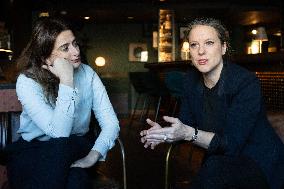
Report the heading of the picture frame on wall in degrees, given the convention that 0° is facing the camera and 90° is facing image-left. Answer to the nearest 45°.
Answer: approximately 0°

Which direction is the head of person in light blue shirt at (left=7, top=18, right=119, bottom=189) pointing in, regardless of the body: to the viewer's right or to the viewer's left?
to the viewer's right

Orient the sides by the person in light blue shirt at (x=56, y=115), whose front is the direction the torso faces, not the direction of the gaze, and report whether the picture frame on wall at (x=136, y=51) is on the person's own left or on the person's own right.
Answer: on the person's own left

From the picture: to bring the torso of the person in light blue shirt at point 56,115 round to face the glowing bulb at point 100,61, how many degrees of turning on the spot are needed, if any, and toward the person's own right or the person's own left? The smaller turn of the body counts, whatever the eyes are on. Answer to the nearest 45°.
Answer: approximately 135° to the person's own left

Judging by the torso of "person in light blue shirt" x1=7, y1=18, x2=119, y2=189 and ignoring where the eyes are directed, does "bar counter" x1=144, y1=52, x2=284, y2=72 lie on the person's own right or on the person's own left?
on the person's own left

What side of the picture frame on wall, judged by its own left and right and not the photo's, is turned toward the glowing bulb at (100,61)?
right

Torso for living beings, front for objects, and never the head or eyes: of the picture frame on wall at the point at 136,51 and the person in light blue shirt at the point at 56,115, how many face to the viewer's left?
0

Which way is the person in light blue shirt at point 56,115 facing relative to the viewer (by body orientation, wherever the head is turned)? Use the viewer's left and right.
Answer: facing the viewer and to the right of the viewer

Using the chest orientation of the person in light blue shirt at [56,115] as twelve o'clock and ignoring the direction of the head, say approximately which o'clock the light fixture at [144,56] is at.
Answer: The light fixture is roughly at 8 o'clock from the person in light blue shirt.
